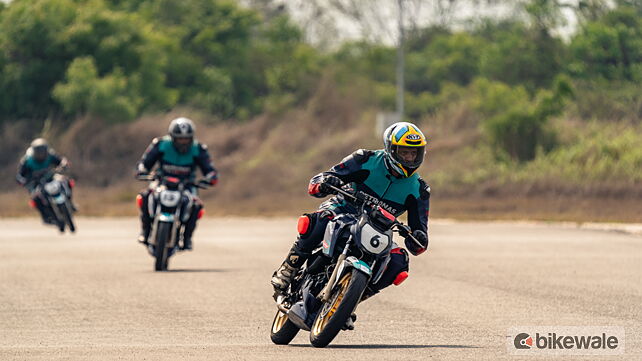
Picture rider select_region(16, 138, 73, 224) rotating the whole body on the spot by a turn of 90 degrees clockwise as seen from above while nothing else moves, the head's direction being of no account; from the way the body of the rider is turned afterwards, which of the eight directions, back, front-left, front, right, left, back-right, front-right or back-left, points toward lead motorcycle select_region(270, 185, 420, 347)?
left

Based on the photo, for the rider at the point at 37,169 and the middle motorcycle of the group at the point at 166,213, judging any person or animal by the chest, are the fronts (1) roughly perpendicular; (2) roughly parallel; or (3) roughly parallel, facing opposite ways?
roughly parallel

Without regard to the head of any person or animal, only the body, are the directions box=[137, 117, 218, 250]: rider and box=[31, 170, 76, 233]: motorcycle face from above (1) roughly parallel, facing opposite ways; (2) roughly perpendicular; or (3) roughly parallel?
roughly parallel

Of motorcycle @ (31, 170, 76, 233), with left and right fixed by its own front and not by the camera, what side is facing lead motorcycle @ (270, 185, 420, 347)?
front

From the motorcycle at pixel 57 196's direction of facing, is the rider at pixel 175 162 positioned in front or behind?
in front

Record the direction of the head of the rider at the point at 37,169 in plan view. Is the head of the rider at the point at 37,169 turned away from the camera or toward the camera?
toward the camera

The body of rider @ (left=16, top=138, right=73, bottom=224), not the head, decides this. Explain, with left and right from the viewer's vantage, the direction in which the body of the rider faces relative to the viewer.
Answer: facing the viewer

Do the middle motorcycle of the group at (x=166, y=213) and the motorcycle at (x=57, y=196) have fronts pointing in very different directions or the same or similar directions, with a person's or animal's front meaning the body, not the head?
same or similar directions

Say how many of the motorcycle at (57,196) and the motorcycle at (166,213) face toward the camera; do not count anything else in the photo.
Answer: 2

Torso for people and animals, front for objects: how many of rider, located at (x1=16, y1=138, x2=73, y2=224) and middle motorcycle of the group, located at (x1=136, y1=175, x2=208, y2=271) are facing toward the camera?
2

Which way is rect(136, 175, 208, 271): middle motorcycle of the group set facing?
toward the camera
